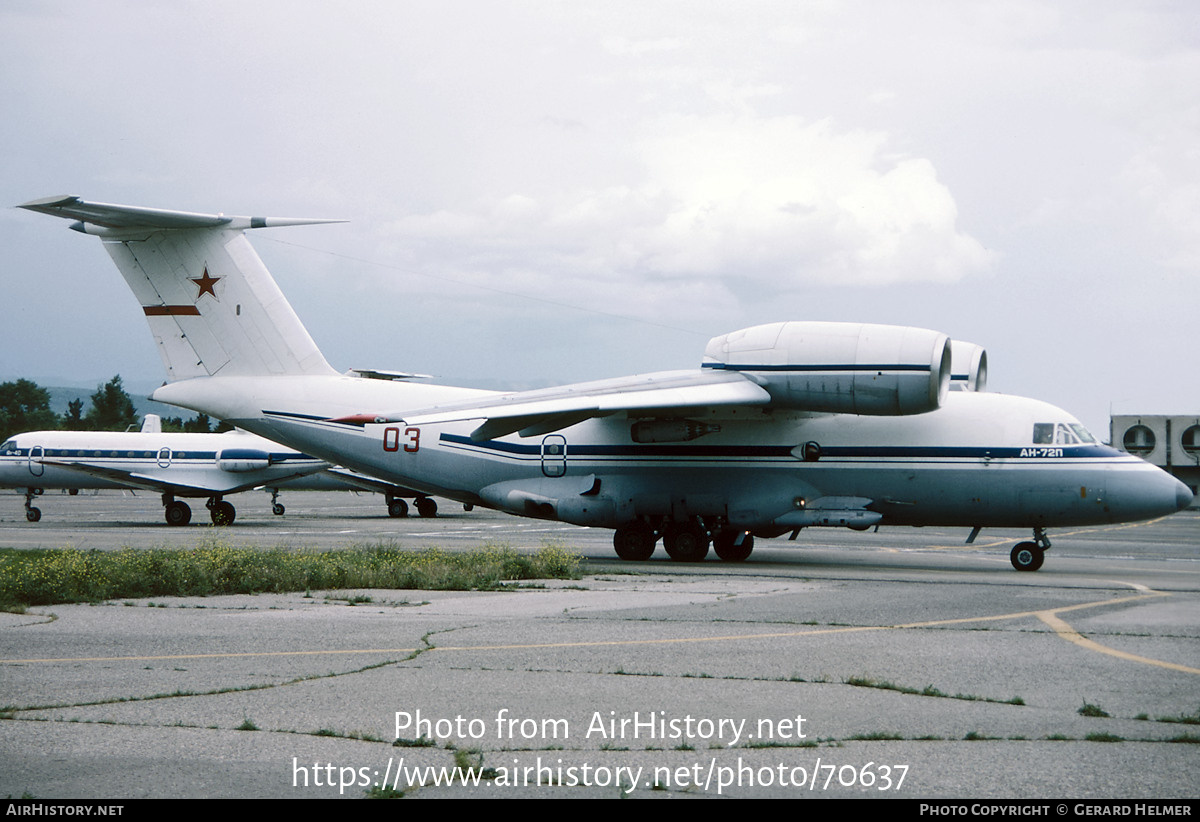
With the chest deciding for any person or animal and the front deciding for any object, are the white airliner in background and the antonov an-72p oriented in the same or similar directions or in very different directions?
very different directions

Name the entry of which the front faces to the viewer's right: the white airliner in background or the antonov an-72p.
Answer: the antonov an-72p

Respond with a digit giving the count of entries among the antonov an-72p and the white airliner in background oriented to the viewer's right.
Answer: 1

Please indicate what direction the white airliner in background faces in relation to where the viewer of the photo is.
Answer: facing to the left of the viewer

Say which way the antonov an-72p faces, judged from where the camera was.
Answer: facing to the right of the viewer
